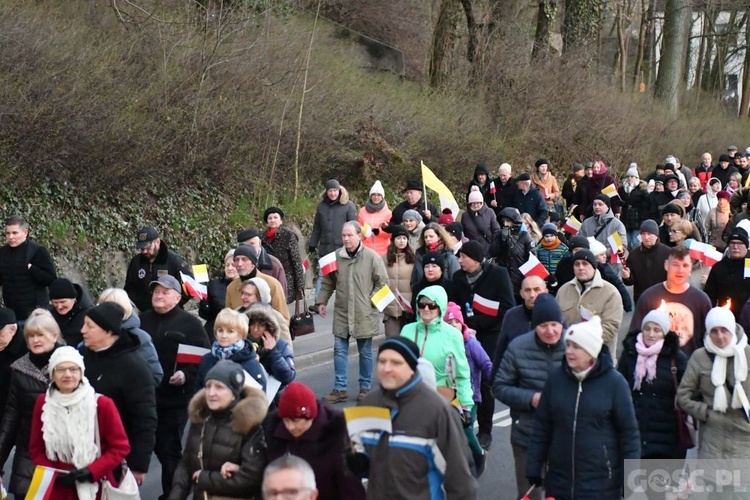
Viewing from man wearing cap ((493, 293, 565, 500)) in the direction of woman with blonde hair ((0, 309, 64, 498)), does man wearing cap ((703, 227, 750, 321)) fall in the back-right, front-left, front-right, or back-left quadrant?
back-right

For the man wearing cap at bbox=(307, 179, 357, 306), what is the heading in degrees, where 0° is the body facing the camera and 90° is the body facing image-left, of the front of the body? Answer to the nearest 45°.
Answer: approximately 0°

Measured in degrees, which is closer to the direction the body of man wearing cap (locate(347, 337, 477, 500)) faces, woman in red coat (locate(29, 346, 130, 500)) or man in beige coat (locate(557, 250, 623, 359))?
the woman in red coat

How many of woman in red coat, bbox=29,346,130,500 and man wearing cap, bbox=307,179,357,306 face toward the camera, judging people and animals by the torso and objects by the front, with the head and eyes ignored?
2

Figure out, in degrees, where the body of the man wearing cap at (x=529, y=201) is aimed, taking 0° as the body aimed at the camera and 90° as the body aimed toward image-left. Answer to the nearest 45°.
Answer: approximately 45°
